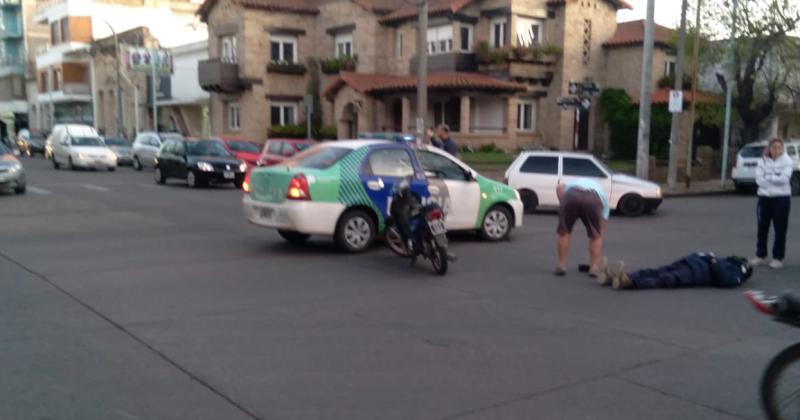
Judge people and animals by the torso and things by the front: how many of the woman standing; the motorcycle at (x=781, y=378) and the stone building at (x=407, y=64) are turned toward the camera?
2

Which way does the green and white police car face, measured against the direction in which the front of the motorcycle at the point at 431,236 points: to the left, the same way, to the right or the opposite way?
to the right

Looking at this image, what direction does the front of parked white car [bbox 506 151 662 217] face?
to the viewer's right

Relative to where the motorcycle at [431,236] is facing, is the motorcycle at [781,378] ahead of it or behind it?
behind

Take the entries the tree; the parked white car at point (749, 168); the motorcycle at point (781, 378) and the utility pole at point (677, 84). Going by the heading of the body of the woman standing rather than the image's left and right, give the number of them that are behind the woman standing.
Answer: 3

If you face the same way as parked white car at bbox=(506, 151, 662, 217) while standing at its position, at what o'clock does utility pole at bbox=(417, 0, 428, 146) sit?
The utility pole is roughly at 7 o'clock from the parked white car.

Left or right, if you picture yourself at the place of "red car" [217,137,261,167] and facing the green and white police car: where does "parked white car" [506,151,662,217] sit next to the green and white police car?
left

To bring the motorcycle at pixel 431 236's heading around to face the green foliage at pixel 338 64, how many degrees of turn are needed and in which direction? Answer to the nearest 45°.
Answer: approximately 45° to its right

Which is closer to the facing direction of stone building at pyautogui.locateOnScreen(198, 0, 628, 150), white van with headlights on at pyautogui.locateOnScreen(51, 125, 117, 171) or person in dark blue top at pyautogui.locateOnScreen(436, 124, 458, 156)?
the person in dark blue top

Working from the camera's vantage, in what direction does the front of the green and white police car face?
facing away from the viewer and to the right of the viewer

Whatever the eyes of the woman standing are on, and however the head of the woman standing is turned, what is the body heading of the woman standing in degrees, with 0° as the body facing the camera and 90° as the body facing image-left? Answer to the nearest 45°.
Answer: approximately 0°

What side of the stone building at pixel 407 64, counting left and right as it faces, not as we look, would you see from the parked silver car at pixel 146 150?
right

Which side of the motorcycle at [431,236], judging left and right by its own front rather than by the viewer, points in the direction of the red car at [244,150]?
front

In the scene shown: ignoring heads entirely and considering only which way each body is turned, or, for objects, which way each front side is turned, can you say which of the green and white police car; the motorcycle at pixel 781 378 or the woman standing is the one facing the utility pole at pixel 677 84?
the green and white police car

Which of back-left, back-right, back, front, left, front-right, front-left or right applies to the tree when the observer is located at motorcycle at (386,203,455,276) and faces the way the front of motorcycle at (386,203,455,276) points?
right

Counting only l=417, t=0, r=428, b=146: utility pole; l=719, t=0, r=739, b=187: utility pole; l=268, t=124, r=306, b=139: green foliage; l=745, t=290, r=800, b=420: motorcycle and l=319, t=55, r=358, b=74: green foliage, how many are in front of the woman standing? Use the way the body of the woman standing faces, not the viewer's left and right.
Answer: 1

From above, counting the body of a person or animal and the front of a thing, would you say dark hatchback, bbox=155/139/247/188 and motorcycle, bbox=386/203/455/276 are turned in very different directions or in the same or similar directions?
very different directions
